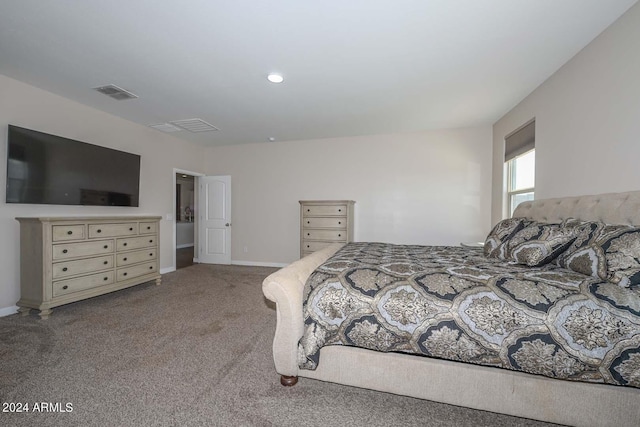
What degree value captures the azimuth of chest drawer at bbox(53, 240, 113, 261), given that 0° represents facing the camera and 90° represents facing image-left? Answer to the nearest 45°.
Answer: approximately 315°

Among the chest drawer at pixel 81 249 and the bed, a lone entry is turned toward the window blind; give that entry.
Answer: the chest drawer

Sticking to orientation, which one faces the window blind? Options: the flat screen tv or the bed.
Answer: the flat screen tv

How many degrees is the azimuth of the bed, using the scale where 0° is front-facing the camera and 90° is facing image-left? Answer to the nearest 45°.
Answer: approximately 90°

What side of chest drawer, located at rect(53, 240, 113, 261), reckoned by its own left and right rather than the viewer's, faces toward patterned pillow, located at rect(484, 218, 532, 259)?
front

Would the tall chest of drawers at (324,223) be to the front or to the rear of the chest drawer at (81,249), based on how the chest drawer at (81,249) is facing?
to the front

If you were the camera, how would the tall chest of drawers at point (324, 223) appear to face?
facing the viewer

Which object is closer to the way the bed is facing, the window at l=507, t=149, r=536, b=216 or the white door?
the white door

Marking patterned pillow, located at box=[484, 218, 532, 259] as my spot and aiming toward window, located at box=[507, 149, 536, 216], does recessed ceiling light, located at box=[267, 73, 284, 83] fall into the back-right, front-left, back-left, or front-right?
back-left

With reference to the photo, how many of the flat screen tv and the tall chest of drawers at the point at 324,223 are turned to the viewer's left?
0

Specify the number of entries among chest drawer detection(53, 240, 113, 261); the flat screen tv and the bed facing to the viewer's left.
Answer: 1

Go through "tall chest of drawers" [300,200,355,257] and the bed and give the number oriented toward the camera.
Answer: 1

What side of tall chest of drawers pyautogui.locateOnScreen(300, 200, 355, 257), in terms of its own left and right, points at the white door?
right

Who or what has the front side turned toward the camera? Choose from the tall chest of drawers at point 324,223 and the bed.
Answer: the tall chest of drawers

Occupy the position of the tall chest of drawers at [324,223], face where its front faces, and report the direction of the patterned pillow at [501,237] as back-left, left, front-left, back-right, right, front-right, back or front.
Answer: front-left

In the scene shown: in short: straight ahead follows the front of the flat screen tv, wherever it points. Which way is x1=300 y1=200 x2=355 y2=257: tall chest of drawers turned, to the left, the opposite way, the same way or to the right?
to the right

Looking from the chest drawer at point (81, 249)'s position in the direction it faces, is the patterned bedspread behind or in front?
in front

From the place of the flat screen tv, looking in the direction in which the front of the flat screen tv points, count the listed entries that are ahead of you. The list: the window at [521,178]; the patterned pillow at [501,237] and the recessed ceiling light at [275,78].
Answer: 3
